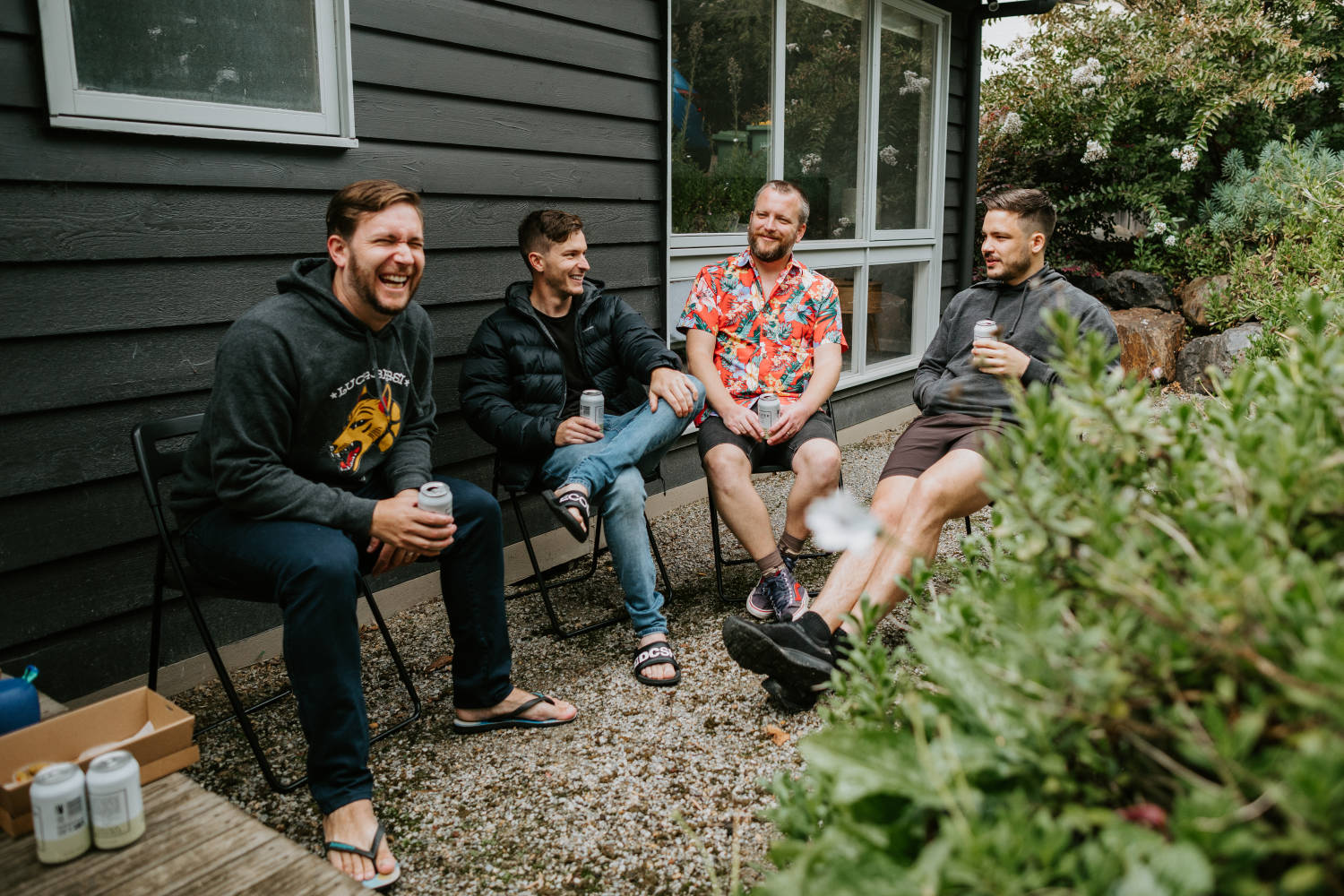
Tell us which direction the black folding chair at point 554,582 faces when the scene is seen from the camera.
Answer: facing the viewer and to the right of the viewer

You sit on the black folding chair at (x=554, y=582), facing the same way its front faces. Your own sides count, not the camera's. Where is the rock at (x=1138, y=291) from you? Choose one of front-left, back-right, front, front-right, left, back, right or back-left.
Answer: left

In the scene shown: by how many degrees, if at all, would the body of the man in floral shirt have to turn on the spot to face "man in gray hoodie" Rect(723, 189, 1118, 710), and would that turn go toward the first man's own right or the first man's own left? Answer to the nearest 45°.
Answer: approximately 45° to the first man's own left

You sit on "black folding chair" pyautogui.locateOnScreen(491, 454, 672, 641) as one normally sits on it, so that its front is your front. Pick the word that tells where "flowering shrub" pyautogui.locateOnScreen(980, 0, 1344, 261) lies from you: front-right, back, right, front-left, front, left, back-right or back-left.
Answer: left

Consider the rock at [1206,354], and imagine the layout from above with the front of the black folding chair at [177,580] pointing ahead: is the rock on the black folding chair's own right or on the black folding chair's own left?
on the black folding chair's own left

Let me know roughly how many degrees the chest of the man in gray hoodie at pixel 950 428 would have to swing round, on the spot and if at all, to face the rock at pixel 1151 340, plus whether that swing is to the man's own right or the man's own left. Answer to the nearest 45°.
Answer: approximately 135° to the man's own right

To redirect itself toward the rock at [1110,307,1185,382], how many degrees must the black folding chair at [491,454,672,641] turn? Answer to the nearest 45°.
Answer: approximately 90° to its left

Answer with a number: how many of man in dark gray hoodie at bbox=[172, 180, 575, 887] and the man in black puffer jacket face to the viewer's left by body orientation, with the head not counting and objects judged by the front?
0

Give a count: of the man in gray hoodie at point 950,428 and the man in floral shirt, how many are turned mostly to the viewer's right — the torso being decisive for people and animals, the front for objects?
0

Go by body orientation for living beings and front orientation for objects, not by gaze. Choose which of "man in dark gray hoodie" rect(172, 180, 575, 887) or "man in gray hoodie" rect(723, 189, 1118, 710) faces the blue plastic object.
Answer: the man in gray hoodie

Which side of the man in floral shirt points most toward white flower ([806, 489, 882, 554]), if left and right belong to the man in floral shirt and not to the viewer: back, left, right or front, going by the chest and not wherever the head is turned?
front

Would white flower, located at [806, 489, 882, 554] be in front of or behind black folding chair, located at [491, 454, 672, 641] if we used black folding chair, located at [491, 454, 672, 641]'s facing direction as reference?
in front

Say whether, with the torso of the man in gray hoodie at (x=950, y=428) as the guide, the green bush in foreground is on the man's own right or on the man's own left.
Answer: on the man's own left

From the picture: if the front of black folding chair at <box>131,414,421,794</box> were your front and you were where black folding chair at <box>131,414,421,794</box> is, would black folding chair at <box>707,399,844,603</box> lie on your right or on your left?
on your left
